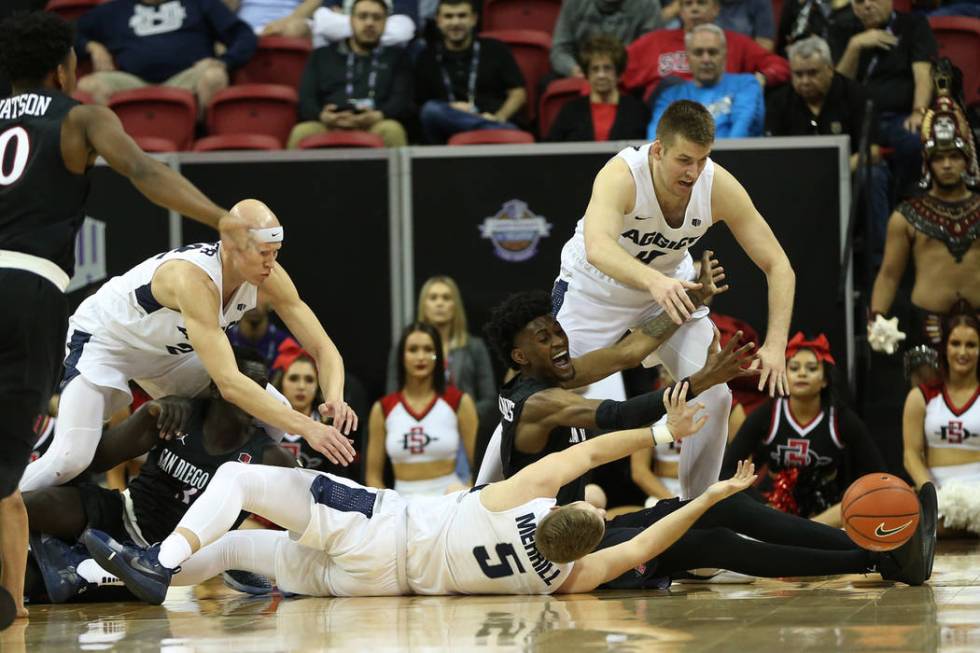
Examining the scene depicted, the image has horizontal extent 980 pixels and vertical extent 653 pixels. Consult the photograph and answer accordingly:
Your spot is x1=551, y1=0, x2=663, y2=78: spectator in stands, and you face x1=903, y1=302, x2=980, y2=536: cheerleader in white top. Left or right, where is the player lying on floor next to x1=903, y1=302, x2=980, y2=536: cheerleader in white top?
right

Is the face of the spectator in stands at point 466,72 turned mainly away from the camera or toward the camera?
toward the camera

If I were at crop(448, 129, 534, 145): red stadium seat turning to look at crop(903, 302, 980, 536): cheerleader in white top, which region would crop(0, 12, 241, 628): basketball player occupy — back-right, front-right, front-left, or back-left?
front-right

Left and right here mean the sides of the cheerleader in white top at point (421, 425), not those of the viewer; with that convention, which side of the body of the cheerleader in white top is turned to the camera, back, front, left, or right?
front

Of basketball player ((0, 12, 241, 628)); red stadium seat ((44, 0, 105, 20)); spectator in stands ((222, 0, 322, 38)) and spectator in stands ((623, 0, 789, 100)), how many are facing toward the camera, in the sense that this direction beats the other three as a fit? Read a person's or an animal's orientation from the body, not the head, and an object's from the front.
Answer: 3

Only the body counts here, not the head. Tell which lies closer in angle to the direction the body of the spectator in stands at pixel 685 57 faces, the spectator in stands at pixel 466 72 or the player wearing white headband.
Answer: the player wearing white headband

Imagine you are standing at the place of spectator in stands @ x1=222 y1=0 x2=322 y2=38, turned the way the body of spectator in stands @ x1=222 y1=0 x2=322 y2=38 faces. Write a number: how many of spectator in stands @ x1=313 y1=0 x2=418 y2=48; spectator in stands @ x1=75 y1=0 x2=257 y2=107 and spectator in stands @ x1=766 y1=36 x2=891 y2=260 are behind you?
0

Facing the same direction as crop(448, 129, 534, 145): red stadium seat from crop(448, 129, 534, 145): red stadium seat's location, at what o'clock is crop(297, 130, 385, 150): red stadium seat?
crop(297, 130, 385, 150): red stadium seat is roughly at 3 o'clock from crop(448, 129, 534, 145): red stadium seat.

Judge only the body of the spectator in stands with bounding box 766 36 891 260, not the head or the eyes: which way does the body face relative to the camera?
toward the camera

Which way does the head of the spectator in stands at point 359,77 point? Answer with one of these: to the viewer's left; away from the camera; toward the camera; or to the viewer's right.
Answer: toward the camera

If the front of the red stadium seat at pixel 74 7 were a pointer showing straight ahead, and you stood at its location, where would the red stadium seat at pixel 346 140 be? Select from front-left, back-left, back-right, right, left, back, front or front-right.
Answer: front-left

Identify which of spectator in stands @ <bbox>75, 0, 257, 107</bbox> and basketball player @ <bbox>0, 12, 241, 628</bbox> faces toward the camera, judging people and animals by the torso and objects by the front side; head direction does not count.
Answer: the spectator in stands

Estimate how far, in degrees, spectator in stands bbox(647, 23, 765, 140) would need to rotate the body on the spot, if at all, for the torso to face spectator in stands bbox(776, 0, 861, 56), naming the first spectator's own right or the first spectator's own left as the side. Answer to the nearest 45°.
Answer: approximately 135° to the first spectator's own left

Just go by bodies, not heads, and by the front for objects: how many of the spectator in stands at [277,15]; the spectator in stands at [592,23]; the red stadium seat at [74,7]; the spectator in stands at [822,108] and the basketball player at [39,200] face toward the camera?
4

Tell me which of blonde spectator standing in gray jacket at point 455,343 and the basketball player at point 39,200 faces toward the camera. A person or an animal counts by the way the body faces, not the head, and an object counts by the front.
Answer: the blonde spectator standing in gray jacket

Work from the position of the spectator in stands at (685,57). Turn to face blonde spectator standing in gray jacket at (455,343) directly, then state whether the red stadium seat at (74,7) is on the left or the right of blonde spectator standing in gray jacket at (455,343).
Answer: right

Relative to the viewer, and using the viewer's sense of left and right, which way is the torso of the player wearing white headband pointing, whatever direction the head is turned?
facing the viewer and to the right of the viewer

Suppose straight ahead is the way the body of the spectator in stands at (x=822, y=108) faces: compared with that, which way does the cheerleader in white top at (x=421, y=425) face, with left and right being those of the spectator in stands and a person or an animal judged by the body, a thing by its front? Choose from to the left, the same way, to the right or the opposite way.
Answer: the same way

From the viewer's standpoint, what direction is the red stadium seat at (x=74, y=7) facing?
toward the camera

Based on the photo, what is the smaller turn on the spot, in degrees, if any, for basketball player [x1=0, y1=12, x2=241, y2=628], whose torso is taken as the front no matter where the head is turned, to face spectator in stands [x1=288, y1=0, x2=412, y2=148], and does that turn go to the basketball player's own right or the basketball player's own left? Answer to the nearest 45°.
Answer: approximately 45° to the basketball player's own left
